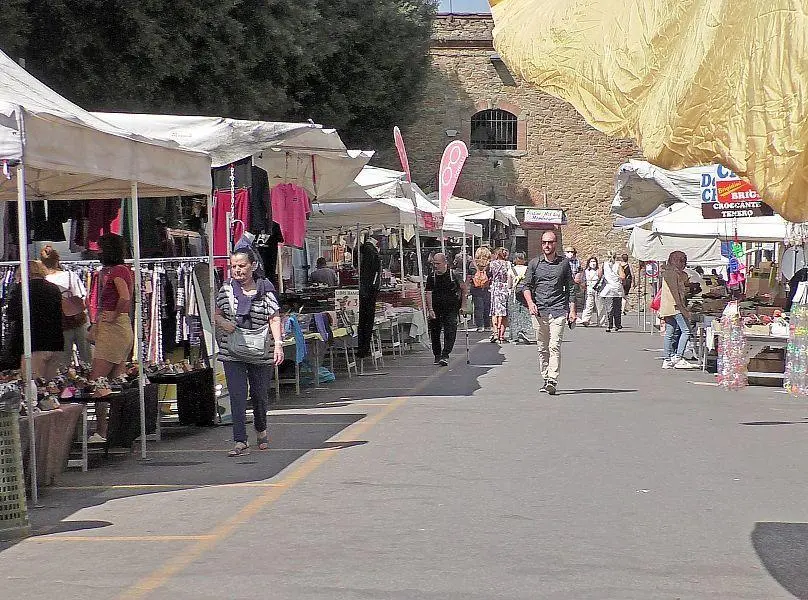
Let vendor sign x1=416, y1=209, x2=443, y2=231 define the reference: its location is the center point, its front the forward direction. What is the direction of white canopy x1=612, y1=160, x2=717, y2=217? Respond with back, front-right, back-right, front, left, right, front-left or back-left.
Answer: front-left

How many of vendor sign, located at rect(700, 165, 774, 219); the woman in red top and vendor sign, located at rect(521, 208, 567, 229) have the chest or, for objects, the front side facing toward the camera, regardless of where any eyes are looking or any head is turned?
2

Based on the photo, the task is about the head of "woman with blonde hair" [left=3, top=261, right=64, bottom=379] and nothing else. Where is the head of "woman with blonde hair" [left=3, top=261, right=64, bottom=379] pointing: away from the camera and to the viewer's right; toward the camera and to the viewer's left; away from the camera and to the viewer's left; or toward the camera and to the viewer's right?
away from the camera and to the viewer's left

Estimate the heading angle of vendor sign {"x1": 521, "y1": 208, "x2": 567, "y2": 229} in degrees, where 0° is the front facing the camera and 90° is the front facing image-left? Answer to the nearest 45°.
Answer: approximately 0°

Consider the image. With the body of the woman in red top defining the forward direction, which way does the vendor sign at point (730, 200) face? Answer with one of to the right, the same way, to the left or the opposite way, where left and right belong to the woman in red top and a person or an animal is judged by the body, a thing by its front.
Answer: to the left

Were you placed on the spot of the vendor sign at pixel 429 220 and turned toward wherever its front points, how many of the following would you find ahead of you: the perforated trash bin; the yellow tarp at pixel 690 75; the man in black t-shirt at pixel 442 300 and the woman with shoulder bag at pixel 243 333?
4

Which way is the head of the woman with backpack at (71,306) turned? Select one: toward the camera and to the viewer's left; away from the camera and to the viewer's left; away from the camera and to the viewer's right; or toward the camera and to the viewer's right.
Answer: away from the camera and to the viewer's left
